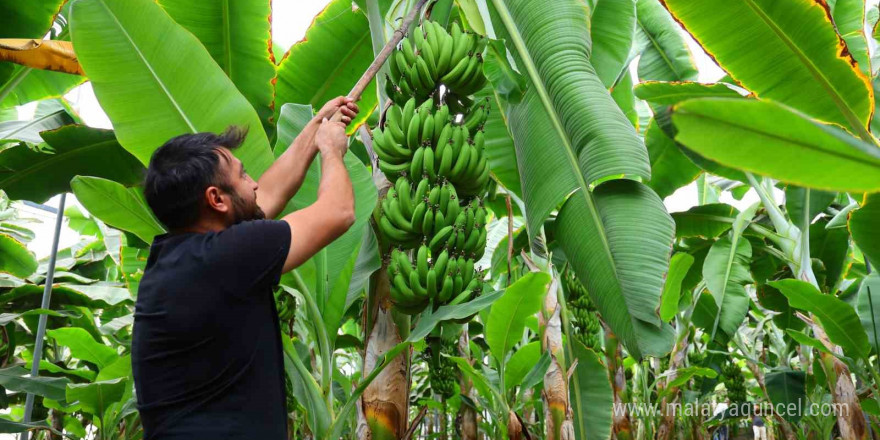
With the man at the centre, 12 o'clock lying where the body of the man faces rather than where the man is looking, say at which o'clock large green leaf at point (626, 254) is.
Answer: The large green leaf is roughly at 1 o'clock from the man.

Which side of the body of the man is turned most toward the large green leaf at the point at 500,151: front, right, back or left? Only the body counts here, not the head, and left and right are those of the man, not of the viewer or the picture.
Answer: front

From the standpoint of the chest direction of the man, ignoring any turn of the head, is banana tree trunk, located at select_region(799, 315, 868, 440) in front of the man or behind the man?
in front

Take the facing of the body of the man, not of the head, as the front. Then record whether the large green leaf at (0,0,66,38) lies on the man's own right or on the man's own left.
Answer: on the man's own left

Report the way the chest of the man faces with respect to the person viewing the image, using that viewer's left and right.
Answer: facing away from the viewer and to the right of the viewer

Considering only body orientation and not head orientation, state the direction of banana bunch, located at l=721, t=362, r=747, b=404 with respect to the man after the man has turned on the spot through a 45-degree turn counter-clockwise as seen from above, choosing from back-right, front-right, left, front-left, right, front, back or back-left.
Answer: front-right

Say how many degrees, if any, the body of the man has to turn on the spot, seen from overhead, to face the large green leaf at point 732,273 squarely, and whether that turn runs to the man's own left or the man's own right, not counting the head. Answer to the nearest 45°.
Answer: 0° — they already face it

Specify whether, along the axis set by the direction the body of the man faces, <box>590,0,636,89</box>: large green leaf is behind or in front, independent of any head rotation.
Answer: in front
